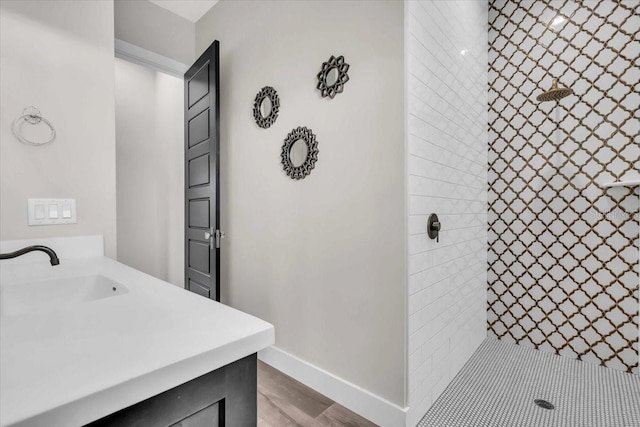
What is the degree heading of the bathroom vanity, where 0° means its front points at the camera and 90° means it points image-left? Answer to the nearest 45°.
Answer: approximately 315°

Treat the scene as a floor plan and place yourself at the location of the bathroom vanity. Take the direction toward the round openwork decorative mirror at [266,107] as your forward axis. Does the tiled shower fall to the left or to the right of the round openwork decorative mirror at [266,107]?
right

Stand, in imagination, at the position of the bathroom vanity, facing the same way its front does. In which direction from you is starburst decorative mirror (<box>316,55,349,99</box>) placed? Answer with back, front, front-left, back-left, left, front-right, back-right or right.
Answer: left

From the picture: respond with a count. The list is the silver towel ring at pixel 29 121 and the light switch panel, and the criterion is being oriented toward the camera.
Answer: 2

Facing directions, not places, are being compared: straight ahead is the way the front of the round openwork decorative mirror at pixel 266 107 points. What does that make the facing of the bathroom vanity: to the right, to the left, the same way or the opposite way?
to the left

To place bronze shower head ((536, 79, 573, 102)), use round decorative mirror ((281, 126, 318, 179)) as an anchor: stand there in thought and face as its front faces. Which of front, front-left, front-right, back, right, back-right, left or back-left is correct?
back-left

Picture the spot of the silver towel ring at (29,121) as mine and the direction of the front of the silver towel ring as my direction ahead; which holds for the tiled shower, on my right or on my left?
on my left
